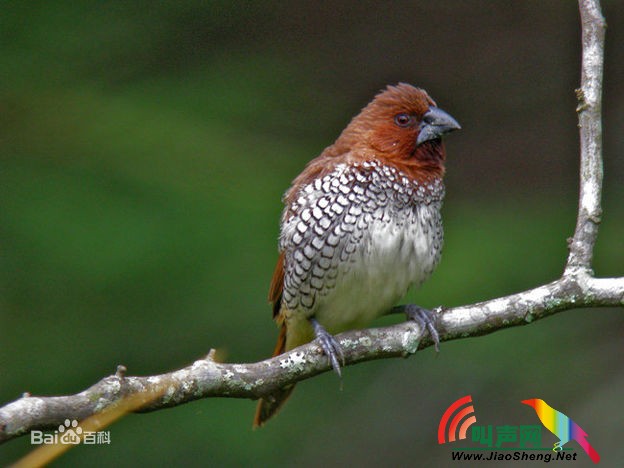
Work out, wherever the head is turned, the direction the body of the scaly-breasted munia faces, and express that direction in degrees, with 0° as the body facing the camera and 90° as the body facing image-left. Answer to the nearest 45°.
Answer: approximately 315°
